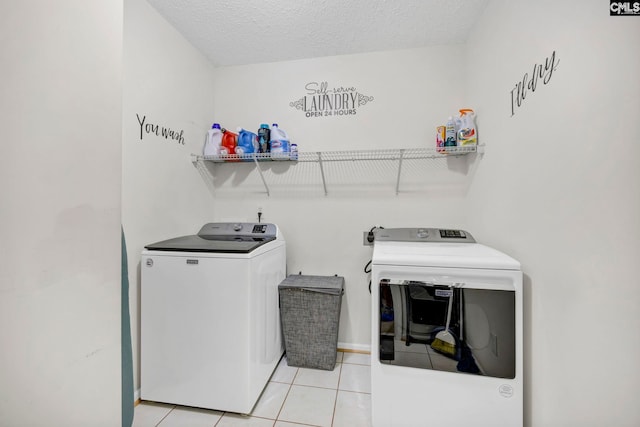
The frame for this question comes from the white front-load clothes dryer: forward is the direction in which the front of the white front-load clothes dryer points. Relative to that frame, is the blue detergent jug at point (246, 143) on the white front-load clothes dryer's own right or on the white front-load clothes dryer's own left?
on the white front-load clothes dryer's own right

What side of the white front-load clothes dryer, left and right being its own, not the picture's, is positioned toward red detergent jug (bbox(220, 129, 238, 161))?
right

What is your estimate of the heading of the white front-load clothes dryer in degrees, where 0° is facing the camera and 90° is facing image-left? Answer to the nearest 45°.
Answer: approximately 0°

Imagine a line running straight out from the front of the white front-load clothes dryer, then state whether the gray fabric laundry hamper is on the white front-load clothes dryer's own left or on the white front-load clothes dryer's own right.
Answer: on the white front-load clothes dryer's own right

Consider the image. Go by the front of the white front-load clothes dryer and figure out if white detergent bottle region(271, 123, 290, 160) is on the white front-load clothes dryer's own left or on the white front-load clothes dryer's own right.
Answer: on the white front-load clothes dryer's own right
